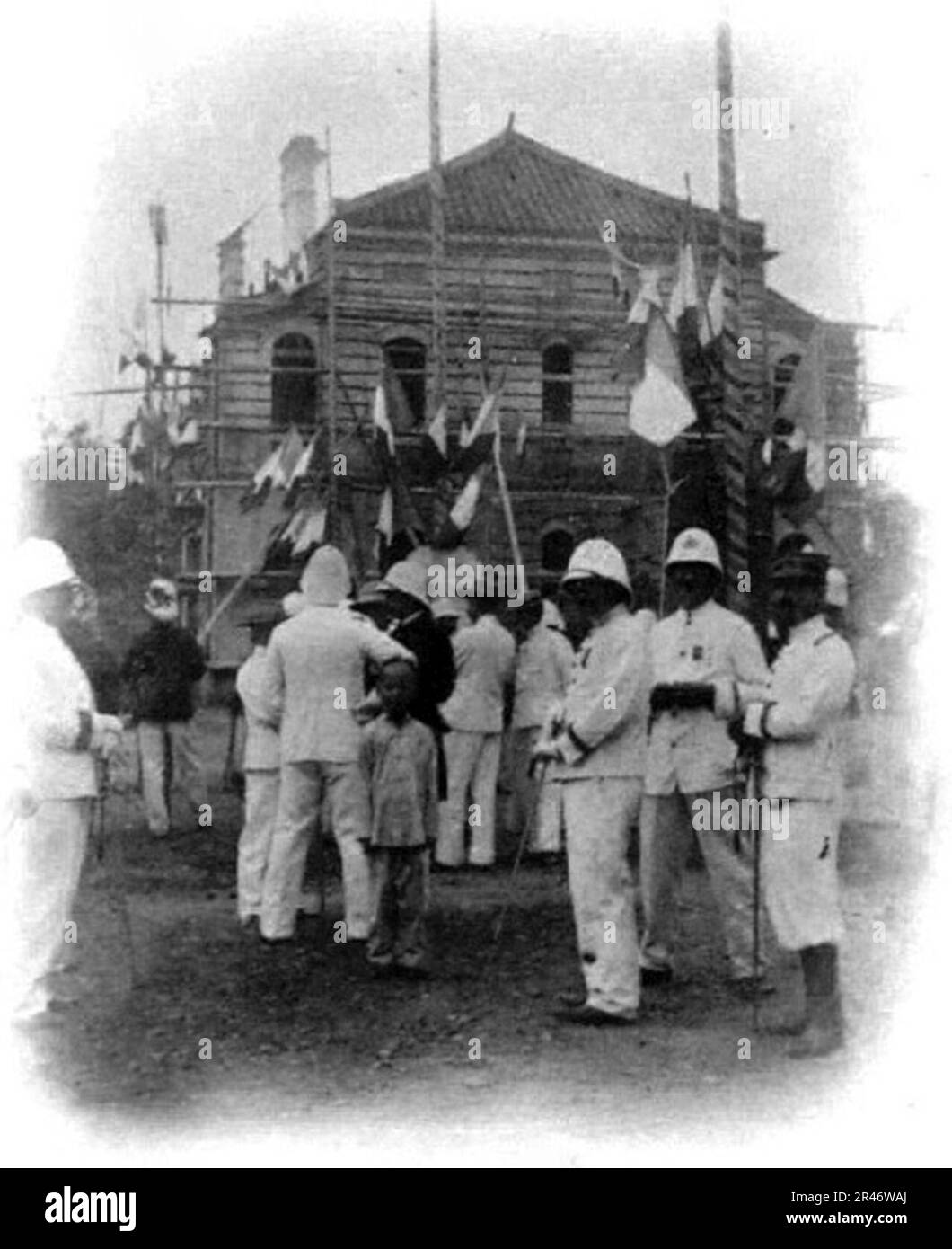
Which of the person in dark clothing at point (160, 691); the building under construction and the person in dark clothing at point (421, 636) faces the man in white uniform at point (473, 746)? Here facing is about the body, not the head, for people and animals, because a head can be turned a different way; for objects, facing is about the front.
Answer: the building under construction

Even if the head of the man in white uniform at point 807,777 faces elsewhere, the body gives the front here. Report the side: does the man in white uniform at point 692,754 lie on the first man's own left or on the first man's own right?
on the first man's own right

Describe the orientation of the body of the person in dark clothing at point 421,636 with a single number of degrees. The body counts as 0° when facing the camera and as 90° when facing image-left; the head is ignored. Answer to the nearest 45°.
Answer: approximately 90°

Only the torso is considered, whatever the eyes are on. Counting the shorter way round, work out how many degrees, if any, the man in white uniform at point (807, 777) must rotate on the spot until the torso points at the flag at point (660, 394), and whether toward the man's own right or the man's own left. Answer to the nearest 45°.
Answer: approximately 90° to the man's own right

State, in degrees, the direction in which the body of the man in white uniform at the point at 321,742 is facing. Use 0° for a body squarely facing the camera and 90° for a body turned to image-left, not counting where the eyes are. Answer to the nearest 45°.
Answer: approximately 180°

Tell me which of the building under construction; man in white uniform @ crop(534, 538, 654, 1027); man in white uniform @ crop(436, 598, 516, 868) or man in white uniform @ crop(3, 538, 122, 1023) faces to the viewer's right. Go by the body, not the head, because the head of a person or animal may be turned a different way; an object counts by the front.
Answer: man in white uniform @ crop(3, 538, 122, 1023)

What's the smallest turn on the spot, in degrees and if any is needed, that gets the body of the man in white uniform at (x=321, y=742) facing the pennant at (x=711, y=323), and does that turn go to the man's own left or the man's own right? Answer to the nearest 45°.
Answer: approximately 45° to the man's own right

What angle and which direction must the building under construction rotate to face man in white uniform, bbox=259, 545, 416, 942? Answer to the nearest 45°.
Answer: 0° — it already faces them

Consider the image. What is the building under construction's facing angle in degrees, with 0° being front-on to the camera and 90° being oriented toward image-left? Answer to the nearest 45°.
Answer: approximately 0°

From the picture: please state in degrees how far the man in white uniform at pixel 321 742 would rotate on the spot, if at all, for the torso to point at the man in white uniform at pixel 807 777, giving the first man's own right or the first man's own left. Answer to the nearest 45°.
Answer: approximately 135° to the first man's own right

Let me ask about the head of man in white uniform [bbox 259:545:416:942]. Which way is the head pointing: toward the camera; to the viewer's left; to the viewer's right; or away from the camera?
away from the camera

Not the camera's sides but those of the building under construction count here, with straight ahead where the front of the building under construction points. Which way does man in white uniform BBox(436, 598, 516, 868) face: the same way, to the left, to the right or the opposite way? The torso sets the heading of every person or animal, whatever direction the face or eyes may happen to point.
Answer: the opposite way
